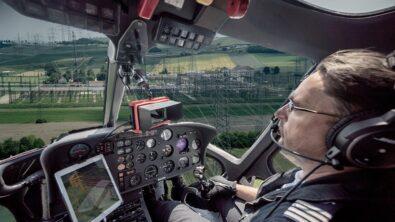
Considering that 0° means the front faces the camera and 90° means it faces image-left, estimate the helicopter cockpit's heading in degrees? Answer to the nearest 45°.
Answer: approximately 135°
